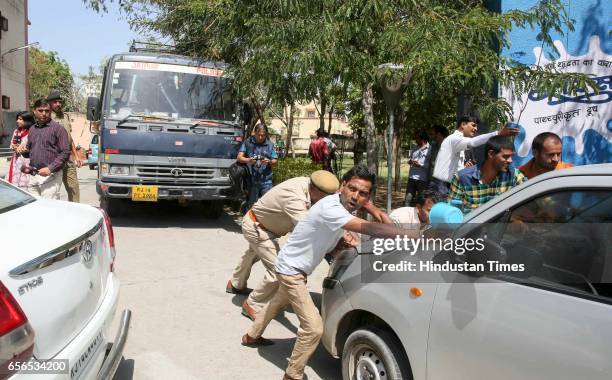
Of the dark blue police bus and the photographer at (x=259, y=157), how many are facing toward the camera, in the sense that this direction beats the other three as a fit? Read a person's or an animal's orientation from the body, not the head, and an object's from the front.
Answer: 2

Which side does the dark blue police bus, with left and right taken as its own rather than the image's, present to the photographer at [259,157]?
front

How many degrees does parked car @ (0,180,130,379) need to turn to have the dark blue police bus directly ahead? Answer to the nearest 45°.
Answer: approximately 45° to its right

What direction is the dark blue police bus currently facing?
toward the camera

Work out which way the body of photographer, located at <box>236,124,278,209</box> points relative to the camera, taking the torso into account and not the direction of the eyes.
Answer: toward the camera

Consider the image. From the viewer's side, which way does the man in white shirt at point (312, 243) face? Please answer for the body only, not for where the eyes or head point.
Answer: to the viewer's right

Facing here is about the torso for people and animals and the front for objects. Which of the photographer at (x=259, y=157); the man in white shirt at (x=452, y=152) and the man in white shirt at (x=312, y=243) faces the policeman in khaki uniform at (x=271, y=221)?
the photographer

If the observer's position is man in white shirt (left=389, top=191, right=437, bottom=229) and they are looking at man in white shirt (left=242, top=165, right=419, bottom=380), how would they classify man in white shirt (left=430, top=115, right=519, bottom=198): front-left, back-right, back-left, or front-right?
back-right

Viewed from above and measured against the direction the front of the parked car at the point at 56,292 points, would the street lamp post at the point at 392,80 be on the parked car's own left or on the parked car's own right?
on the parked car's own right

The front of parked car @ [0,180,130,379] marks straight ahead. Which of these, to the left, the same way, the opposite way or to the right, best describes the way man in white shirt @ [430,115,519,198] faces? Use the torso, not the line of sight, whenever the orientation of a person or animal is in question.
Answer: the opposite way

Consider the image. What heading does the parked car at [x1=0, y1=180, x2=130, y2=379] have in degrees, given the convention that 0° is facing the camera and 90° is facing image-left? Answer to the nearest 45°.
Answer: approximately 135°

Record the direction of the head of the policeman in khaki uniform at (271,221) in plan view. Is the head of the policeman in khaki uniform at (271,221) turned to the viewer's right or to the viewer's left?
to the viewer's right
